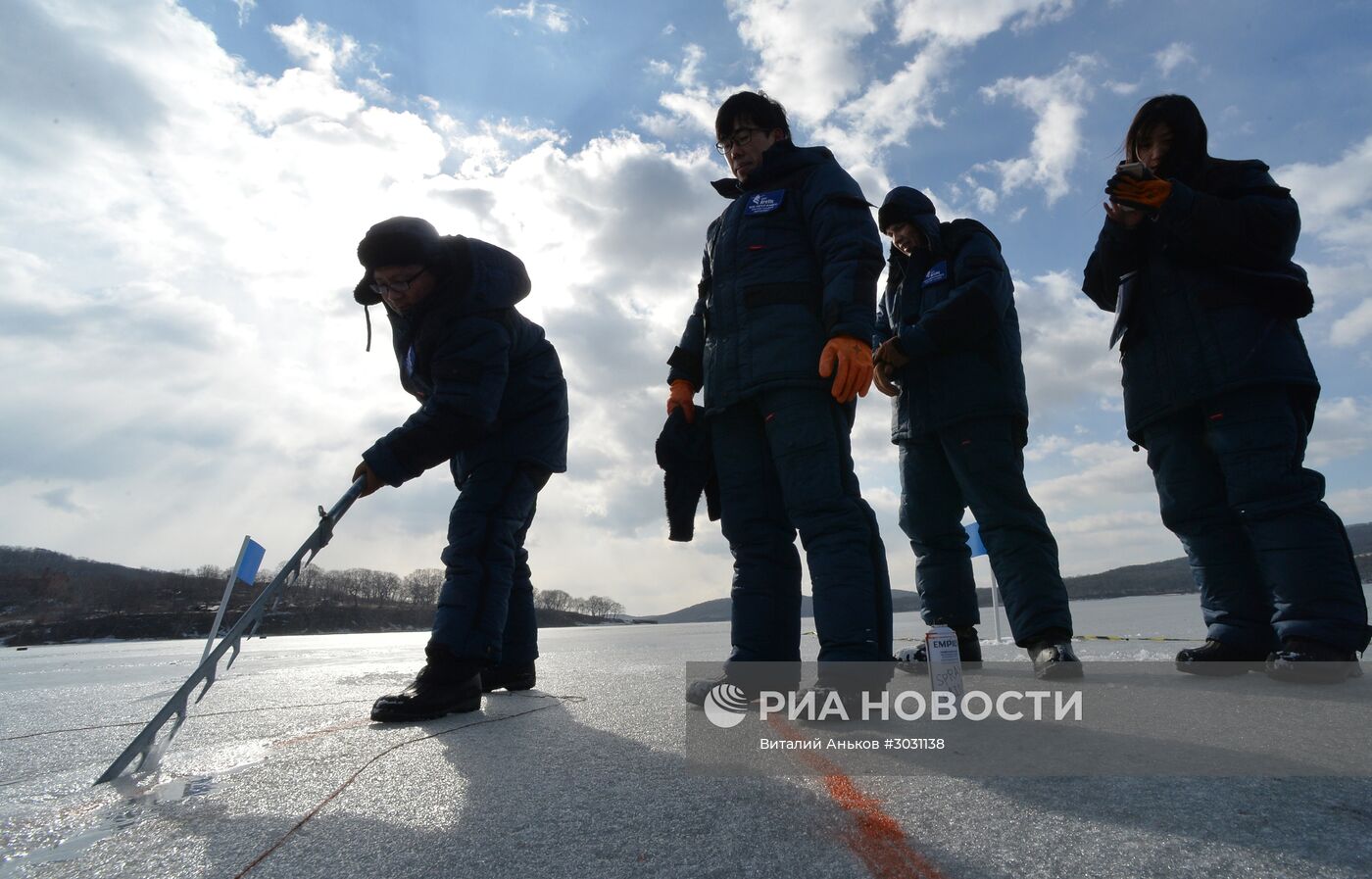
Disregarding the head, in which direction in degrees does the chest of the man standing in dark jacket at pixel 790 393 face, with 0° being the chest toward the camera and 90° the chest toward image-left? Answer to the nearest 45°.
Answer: approximately 45°

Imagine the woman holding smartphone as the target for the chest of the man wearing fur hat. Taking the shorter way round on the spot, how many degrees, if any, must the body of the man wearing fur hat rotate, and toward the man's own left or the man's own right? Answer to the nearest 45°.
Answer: approximately 180°

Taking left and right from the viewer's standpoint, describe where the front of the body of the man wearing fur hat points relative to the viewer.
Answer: facing to the left of the viewer

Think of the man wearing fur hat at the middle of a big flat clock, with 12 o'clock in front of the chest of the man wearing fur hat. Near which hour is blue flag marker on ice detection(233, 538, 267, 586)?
The blue flag marker on ice is roughly at 2 o'clock from the man wearing fur hat.

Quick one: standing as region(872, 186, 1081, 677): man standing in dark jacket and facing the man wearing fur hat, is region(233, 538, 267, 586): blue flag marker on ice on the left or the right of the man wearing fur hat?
right

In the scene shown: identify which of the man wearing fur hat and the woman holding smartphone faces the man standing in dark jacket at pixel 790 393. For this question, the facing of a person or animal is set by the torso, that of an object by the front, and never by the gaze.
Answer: the woman holding smartphone

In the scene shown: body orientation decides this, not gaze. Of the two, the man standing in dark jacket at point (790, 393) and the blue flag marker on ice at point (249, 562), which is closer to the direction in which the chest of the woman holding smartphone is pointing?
the man standing in dark jacket

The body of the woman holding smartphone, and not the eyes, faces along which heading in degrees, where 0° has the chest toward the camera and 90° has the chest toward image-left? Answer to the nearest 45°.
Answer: approximately 45°

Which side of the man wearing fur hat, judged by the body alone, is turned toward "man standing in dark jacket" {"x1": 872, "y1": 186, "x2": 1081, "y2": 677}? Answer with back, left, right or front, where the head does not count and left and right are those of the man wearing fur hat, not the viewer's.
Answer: back

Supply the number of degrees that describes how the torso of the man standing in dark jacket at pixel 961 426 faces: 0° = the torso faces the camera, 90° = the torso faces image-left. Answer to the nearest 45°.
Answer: approximately 45°
